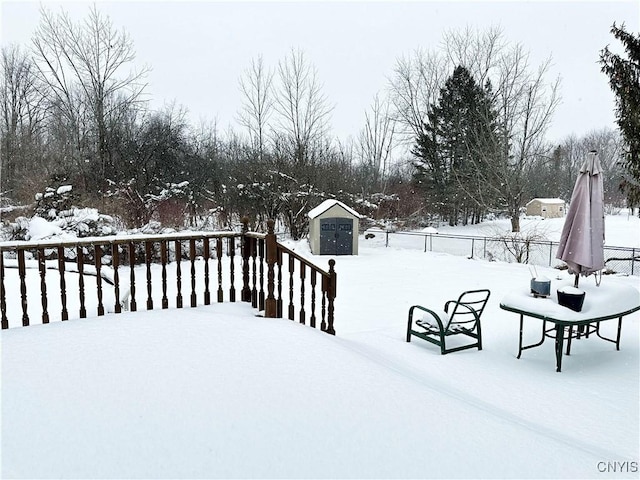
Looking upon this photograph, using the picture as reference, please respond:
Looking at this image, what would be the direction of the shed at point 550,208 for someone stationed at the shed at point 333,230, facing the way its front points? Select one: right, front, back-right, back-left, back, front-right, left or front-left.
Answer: back-left

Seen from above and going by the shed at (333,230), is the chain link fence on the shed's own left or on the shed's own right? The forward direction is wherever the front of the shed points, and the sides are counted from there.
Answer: on the shed's own left

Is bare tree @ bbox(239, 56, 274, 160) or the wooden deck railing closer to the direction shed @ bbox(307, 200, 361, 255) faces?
the wooden deck railing

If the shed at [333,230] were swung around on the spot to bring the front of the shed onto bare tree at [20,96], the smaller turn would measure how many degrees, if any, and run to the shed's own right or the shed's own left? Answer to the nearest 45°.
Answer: approximately 135° to the shed's own right

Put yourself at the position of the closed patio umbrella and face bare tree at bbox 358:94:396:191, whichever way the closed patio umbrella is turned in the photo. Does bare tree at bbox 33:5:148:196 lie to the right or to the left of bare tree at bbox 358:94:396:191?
left

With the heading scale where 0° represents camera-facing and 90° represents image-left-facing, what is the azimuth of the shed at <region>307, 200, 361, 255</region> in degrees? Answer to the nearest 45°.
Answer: approximately 0°

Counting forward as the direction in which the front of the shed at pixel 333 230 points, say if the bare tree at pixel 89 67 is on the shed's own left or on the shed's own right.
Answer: on the shed's own right

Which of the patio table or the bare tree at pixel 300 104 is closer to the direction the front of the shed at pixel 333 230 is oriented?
the patio table

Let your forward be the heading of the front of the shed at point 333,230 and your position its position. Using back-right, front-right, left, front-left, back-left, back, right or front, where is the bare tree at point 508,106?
back-left

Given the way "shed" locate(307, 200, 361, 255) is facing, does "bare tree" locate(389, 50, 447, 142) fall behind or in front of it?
behind

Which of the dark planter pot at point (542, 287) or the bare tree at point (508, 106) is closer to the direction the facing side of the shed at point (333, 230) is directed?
the dark planter pot

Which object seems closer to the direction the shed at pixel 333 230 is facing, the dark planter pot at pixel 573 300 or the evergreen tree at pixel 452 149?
the dark planter pot

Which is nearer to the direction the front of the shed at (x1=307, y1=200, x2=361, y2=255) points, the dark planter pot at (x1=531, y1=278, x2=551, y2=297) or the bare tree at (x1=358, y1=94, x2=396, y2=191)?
the dark planter pot

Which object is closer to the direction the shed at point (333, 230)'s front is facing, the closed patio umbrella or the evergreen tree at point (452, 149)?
the closed patio umbrella
